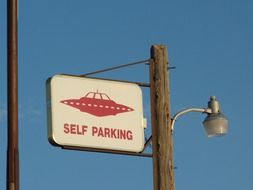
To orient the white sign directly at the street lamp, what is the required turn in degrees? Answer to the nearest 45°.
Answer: approximately 45° to its left

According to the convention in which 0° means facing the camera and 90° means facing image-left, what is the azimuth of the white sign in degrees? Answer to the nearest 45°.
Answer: approximately 315°

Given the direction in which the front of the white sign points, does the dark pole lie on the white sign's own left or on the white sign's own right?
on the white sign's own right
